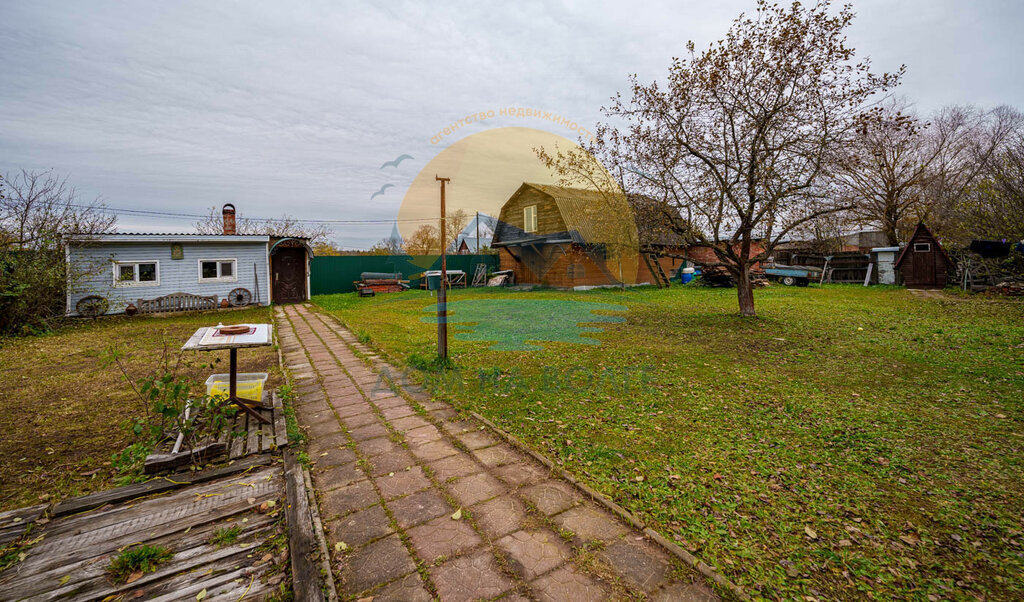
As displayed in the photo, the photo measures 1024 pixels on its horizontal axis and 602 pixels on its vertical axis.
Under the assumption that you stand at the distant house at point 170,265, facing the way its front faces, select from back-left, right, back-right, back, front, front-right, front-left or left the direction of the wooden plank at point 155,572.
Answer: front

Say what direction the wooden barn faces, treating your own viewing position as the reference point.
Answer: facing the viewer and to the left of the viewer

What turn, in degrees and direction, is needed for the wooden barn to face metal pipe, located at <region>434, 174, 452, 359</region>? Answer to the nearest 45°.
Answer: approximately 45° to its left

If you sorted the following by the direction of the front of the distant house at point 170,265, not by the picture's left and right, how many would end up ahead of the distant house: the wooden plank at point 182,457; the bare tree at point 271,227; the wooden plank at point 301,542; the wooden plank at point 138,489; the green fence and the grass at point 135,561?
4

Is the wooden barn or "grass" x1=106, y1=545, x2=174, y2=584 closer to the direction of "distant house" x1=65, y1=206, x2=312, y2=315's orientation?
the grass

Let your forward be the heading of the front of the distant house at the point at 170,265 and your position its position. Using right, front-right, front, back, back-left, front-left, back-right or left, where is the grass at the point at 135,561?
front

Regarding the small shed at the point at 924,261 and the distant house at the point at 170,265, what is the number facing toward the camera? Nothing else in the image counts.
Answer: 2

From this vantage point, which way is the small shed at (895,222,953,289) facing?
toward the camera

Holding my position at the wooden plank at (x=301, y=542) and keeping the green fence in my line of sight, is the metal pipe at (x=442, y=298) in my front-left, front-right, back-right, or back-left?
front-right

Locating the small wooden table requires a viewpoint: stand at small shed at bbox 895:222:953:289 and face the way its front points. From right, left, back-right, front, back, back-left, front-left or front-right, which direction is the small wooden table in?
front

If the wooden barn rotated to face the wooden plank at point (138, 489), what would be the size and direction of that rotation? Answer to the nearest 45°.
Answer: approximately 45° to its left

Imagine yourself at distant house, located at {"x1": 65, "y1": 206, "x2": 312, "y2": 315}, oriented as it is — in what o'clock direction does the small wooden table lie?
The small wooden table is roughly at 12 o'clock from the distant house.

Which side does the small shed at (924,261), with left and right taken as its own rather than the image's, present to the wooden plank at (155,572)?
front

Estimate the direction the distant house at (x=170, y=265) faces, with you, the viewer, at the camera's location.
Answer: facing the viewer

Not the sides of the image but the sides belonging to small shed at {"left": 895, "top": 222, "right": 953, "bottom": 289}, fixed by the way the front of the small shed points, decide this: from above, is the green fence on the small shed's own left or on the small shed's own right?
on the small shed's own right
